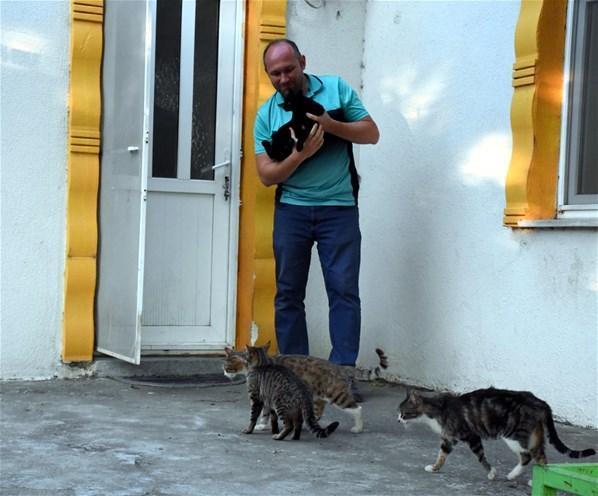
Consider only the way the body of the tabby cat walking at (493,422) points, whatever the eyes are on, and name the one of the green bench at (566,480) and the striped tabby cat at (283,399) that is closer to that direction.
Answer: the striped tabby cat

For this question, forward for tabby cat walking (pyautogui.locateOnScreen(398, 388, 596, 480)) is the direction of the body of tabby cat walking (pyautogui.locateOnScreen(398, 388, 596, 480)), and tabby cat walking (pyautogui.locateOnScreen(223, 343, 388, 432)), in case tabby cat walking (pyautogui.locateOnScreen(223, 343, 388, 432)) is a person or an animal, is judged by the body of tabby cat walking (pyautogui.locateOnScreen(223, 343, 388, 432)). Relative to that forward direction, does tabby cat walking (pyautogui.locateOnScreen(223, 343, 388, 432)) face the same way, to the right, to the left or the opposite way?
the same way

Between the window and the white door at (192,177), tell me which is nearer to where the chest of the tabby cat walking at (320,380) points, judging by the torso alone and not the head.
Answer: the white door

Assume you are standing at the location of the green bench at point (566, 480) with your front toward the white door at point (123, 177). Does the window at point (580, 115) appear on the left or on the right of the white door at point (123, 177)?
right

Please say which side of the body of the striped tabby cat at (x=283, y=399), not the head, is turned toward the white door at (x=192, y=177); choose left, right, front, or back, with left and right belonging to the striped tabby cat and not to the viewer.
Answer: front

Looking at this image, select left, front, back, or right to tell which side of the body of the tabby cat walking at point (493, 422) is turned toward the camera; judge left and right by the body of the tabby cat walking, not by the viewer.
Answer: left

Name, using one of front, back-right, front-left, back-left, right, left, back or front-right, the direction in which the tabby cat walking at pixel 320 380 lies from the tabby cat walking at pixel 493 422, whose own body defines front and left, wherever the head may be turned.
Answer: front-right

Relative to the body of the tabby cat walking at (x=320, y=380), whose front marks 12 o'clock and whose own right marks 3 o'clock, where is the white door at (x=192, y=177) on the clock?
The white door is roughly at 2 o'clock from the tabby cat walking.

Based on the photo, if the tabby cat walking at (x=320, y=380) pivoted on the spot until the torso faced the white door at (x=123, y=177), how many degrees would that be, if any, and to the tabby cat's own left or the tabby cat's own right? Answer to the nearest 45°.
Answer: approximately 45° to the tabby cat's own right

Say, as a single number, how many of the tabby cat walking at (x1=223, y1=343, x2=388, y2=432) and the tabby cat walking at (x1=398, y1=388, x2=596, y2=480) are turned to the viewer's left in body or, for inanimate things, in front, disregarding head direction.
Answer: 2

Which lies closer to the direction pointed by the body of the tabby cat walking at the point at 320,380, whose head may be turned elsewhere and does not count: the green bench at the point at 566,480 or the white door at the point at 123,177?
the white door

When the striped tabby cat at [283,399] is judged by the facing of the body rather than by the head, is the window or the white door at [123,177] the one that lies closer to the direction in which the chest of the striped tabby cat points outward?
the white door

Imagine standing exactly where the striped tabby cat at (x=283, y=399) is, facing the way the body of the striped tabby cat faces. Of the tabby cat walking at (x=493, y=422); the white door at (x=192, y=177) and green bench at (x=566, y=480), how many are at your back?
2

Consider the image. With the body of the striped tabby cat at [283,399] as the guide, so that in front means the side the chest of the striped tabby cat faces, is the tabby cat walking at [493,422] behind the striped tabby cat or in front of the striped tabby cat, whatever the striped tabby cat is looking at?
behind

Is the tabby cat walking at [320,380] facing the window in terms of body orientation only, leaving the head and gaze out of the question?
no

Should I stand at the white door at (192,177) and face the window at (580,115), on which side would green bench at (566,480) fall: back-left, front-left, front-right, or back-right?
front-right

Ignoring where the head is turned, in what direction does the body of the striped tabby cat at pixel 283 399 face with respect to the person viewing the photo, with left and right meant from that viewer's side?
facing away from the viewer and to the left of the viewer

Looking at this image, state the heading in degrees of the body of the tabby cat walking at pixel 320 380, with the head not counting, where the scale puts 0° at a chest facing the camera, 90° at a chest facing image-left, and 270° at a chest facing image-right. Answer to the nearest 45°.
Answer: approximately 90°
